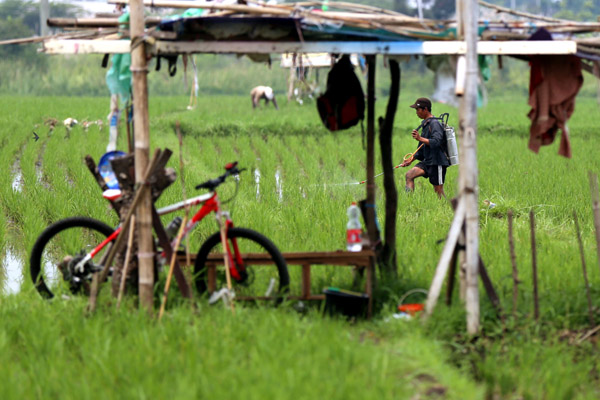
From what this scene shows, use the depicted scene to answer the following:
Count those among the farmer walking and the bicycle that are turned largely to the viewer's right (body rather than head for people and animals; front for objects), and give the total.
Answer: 1

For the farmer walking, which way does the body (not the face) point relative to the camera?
to the viewer's left

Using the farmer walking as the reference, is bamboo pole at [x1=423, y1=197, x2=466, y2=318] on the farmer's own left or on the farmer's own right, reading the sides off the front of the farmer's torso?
on the farmer's own left

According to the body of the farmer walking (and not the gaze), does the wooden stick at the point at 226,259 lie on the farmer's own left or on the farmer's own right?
on the farmer's own left

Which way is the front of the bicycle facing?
to the viewer's right

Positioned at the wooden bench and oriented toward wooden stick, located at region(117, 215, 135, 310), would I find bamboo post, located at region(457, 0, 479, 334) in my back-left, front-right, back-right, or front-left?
back-left

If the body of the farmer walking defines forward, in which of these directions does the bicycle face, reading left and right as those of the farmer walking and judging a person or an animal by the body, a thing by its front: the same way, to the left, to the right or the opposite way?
the opposite way
